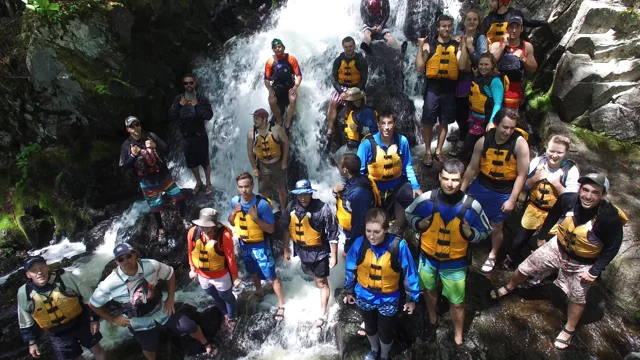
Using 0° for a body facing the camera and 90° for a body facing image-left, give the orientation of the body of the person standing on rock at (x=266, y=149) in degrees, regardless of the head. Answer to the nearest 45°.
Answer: approximately 0°

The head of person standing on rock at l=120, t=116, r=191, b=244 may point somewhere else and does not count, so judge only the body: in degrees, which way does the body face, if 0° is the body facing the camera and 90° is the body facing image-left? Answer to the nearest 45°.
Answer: approximately 0°

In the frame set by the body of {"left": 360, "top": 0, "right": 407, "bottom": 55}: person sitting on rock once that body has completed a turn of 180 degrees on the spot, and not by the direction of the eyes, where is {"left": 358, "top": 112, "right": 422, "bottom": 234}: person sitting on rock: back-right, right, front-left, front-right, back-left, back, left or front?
back

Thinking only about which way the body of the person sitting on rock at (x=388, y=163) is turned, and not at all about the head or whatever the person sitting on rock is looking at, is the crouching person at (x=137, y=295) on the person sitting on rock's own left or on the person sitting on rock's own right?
on the person sitting on rock's own right
